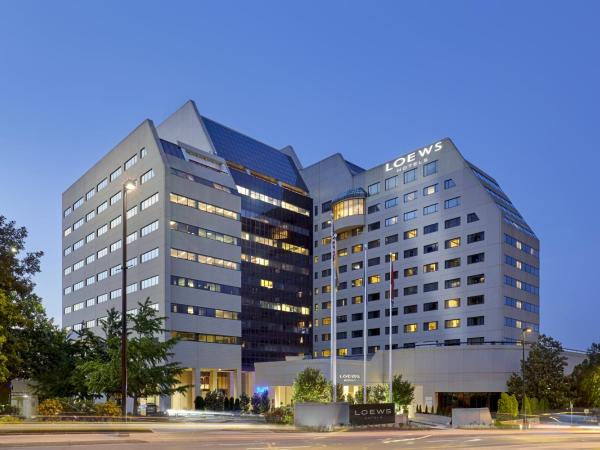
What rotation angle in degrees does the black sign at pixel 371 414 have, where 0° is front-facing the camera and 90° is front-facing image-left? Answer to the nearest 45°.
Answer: approximately 0°

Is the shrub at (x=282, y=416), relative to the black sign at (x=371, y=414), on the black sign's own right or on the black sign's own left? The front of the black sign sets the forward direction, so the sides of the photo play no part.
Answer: on the black sign's own right

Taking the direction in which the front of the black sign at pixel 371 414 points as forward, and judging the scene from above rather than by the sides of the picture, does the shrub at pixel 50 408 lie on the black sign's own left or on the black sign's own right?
on the black sign's own right

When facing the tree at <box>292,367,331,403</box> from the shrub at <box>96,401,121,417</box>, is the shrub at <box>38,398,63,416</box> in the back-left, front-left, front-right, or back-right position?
back-left

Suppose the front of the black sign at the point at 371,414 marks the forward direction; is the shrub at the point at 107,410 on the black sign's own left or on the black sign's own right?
on the black sign's own right

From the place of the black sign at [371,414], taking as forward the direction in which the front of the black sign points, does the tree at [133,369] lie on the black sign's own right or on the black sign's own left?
on the black sign's own right
